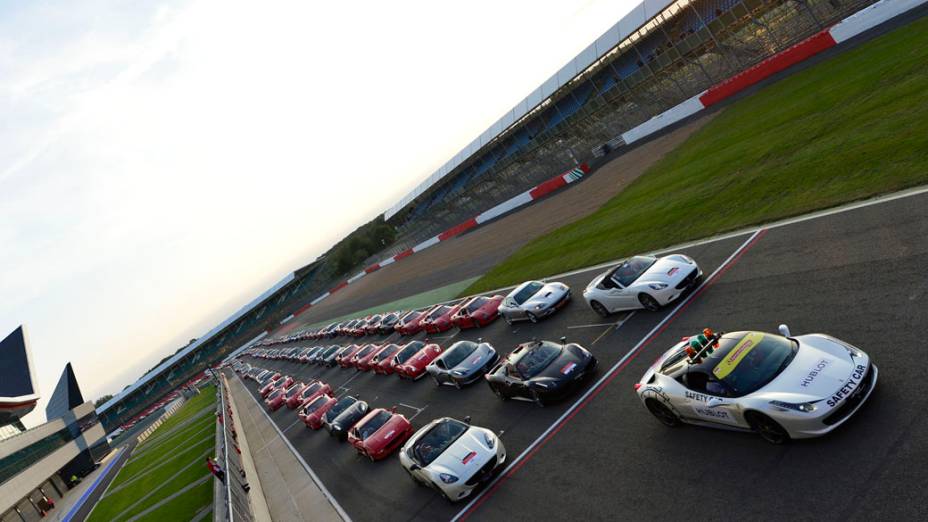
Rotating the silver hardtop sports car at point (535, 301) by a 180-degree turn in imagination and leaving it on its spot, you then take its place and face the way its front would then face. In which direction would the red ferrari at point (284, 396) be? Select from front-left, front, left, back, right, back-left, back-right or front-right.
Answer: front

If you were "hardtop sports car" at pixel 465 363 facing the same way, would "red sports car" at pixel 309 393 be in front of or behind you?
behind

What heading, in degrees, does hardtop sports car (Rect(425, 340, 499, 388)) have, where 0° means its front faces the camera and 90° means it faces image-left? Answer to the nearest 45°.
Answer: approximately 315°

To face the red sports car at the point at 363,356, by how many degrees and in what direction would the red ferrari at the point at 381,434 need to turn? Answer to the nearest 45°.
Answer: approximately 135° to its left

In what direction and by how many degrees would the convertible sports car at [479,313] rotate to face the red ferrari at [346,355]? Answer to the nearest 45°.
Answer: approximately 180°

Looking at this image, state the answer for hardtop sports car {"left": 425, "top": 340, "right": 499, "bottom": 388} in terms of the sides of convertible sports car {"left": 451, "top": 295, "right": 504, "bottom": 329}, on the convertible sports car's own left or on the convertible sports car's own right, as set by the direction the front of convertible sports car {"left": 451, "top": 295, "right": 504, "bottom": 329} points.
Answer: on the convertible sports car's own right

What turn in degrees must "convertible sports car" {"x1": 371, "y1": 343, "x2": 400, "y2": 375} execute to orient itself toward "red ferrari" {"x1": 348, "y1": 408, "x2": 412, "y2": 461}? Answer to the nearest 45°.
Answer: approximately 45° to its right

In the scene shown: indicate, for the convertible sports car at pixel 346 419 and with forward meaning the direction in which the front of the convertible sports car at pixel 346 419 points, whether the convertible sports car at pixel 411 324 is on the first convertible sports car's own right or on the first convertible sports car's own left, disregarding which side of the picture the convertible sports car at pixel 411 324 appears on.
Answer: on the first convertible sports car's own left

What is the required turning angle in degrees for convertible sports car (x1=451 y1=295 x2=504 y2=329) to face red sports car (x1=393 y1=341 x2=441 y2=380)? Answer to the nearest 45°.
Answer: approximately 135° to its right

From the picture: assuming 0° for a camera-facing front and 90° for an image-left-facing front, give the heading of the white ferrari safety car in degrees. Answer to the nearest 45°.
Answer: approximately 315°
